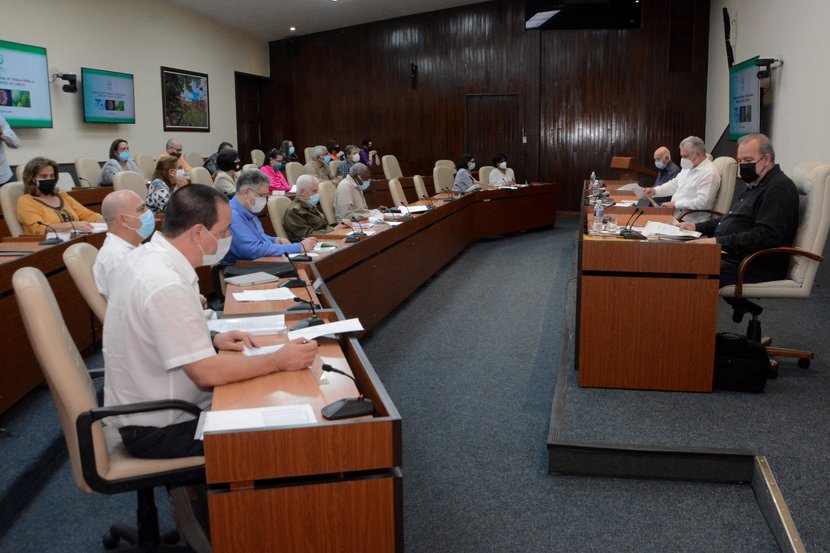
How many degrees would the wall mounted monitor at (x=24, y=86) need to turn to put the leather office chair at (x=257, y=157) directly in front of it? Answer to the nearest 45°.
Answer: approximately 90° to its left

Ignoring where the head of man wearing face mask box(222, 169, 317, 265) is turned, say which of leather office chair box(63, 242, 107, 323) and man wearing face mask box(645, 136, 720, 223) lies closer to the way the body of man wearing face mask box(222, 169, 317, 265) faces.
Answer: the man wearing face mask

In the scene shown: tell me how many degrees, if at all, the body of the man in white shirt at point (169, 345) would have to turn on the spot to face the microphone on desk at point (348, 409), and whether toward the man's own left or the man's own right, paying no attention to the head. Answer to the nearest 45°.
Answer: approximately 45° to the man's own right

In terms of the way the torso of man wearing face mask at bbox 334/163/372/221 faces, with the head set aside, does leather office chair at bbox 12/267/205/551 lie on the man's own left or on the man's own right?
on the man's own right

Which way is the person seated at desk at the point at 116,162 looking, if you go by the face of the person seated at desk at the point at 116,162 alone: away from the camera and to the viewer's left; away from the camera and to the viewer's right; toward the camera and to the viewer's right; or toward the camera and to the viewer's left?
toward the camera and to the viewer's right

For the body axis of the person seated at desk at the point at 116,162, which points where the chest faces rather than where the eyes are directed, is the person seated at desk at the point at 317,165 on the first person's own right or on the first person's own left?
on the first person's own left

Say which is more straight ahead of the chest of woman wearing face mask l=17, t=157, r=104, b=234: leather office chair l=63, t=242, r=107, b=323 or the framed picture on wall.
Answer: the leather office chair

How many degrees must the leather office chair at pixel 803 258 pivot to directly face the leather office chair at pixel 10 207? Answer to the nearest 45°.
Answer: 0° — it already faces it

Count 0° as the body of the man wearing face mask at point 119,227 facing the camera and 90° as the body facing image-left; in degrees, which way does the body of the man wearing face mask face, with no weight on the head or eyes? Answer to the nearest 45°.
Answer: approximately 270°

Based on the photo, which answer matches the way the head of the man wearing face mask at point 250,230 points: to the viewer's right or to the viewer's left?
to the viewer's right

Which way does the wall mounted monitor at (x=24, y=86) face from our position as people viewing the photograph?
facing the viewer and to the right of the viewer

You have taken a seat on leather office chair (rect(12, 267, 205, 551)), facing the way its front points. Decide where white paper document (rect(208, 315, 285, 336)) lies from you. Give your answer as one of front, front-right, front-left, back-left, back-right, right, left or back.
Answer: front-left

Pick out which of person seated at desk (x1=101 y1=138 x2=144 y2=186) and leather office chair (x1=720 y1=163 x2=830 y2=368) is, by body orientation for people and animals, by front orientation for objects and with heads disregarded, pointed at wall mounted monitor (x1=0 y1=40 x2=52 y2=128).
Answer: the leather office chair

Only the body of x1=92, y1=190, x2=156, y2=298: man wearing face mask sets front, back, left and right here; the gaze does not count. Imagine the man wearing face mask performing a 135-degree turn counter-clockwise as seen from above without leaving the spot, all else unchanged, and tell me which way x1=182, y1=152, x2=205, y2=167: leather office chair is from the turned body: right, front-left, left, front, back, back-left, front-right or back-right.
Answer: front-right

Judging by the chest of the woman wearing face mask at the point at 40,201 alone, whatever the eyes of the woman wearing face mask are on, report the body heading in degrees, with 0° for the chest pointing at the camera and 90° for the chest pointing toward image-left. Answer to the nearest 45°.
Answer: approximately 315°

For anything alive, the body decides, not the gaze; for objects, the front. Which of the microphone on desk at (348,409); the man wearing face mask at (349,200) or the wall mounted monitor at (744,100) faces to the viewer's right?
the man wearing face mask

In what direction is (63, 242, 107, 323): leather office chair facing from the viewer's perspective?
to the viewer's right

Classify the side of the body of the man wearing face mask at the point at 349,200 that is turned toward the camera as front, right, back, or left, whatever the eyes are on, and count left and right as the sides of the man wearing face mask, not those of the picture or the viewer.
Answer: right

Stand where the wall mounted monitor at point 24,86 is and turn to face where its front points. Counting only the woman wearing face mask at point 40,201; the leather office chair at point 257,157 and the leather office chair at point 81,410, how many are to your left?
1

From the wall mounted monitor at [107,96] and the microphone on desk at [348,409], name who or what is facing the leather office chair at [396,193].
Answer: the wall mounted monitor

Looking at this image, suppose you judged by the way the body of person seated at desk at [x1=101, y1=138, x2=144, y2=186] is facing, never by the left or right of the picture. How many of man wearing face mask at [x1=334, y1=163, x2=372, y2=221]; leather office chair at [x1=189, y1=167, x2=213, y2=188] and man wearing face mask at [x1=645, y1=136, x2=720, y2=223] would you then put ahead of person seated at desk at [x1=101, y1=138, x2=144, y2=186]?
3
